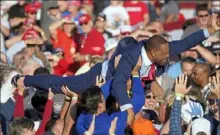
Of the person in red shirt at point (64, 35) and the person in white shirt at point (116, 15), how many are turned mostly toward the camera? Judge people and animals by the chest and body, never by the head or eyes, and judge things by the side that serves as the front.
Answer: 2

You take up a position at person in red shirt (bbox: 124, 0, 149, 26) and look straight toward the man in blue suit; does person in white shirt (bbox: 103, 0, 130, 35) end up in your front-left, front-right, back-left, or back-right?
front-right

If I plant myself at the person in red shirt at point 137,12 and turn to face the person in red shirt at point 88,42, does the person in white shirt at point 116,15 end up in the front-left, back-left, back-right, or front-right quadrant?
front-right

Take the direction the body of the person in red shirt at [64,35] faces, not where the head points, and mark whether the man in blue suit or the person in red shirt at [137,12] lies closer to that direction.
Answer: the man in blue suit

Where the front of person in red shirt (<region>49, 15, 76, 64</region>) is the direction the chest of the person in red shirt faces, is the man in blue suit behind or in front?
in front

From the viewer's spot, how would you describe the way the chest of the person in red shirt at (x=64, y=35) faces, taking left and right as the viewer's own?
facing the viewer

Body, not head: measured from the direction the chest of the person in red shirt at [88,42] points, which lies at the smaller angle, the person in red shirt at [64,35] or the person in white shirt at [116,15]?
the person in red shirt

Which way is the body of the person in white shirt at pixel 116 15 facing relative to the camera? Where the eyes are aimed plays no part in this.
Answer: toward the camera
